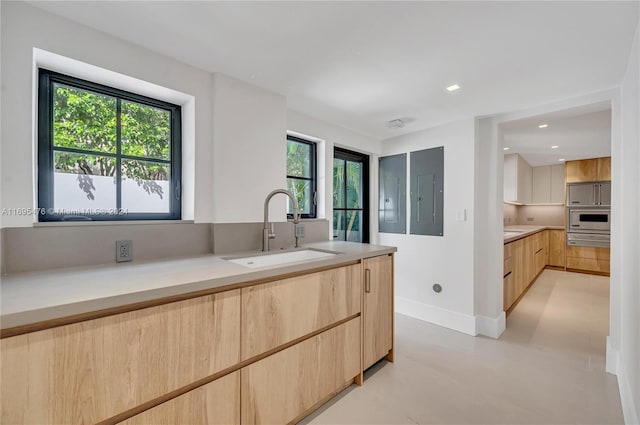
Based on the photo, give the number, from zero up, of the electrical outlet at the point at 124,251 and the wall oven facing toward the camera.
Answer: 2

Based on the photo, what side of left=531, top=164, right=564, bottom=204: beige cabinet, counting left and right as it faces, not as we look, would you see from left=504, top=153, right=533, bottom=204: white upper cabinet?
front

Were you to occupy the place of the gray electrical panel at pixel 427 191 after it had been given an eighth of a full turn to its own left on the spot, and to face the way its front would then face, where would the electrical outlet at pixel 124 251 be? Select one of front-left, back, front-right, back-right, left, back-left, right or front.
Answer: front-right

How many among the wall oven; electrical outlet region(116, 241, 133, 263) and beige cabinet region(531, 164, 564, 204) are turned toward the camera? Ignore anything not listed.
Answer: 3

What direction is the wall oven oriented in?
toward the camera

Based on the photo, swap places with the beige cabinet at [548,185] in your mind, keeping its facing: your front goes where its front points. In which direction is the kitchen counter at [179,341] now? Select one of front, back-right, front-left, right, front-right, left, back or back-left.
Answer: front

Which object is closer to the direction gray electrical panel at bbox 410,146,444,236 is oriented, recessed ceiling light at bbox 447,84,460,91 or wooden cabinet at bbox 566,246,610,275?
the recessed ceiling light

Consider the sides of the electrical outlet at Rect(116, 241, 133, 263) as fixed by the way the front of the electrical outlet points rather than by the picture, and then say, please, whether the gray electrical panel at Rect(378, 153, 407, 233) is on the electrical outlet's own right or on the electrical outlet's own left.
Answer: on the electrical outlet's own left

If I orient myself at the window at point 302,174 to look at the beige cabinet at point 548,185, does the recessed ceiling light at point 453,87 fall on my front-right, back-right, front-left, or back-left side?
front-right

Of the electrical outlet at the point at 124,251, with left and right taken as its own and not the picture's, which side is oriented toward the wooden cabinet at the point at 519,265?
left

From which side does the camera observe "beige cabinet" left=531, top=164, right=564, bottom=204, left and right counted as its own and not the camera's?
front

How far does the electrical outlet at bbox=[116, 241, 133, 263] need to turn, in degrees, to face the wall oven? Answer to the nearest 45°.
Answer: approximately 90° to its left

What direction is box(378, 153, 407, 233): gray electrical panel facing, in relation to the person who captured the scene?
facing the viewer and to the left of the viewer
